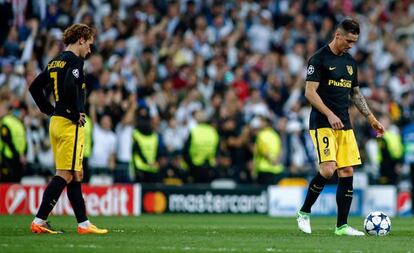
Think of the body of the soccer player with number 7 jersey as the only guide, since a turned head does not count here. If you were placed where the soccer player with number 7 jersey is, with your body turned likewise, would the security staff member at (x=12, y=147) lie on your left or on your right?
on your left

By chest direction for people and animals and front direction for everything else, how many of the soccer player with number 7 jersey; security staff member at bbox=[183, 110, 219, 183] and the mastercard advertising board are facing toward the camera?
1

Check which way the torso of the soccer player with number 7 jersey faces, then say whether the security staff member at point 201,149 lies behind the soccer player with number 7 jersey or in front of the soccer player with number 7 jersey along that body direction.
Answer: in front

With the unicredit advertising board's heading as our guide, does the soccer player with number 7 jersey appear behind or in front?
in front

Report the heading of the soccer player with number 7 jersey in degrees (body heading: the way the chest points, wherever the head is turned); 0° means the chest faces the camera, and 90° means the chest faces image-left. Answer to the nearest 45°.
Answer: approximately 225°

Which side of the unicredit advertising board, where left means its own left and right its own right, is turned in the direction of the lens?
front

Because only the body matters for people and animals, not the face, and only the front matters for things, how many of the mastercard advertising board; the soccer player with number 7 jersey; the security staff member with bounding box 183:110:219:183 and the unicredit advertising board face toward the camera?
2

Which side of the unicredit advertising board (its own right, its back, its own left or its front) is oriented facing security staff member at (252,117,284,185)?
left

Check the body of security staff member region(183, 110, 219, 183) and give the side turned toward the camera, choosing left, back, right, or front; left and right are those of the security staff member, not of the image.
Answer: back
